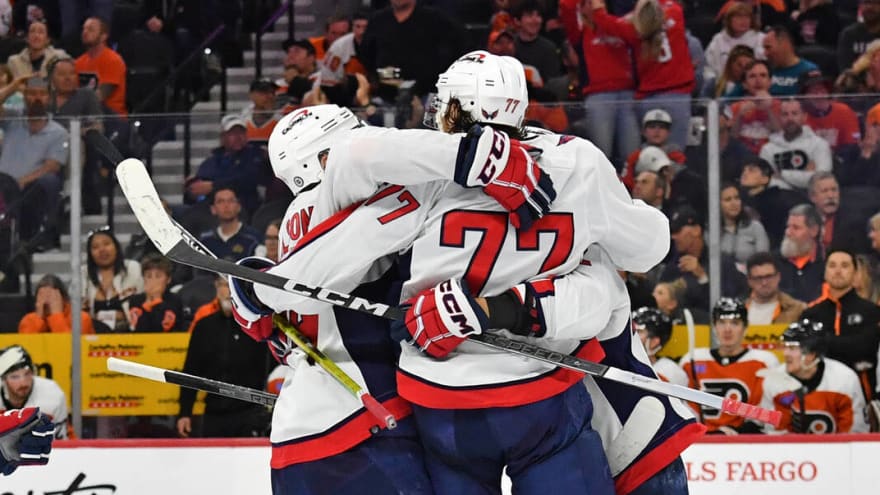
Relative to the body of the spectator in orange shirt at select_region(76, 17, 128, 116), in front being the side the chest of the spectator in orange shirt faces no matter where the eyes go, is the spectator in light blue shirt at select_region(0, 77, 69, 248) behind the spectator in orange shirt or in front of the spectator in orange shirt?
in front

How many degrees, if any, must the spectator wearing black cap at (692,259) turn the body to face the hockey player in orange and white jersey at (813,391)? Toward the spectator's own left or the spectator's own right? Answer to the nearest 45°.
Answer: approximately 45° to the spectator's own left

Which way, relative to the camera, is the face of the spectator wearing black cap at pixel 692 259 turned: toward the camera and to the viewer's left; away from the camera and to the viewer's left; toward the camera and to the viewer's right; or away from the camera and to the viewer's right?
toward the camera and to the viewer's left

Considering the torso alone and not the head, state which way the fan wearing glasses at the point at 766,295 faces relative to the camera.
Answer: toward the camera

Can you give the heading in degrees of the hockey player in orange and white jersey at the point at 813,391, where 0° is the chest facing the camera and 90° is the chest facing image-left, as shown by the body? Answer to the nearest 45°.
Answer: approximately 45°

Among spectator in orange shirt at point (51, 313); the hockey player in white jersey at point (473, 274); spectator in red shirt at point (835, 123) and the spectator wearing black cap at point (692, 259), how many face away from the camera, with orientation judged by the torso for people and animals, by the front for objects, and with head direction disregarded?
1

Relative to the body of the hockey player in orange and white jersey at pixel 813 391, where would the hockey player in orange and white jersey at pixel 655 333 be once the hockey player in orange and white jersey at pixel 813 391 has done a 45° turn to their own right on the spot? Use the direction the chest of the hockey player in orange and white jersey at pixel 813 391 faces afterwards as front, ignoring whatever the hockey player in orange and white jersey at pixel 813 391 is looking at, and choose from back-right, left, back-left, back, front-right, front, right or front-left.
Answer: front

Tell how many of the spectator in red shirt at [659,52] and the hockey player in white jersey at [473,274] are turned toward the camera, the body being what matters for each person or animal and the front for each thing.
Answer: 0

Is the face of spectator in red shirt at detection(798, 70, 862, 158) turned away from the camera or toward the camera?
toward the camera

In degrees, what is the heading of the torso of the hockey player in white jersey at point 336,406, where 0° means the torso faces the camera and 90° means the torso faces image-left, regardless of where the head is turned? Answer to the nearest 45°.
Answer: approximately 225°

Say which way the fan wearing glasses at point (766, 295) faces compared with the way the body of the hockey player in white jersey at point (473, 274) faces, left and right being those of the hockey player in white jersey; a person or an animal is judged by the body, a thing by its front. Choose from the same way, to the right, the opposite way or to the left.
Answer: the opposite way

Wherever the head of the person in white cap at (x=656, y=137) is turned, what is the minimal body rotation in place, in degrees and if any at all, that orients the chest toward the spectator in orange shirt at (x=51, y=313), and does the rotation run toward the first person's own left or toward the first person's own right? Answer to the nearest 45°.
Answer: approximately 90° to the first person's own right

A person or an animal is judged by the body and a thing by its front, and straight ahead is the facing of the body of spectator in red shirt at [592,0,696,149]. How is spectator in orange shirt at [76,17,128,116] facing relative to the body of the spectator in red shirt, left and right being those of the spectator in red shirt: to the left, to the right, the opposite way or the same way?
the opposite way

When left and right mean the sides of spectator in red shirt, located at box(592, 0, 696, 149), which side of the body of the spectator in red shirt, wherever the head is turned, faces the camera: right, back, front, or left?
back

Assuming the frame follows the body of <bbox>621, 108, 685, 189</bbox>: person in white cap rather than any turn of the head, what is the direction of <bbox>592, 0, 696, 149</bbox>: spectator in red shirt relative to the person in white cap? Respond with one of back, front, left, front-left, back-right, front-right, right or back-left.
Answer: back

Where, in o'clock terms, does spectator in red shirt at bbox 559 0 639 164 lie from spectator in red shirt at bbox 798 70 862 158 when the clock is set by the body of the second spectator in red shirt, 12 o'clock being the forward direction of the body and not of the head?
The spectator in red shirt at bbox 559 0 639 164 is roughly at 3 o'clock from the spectator in red shirt at bbox 798 70 862 158.
